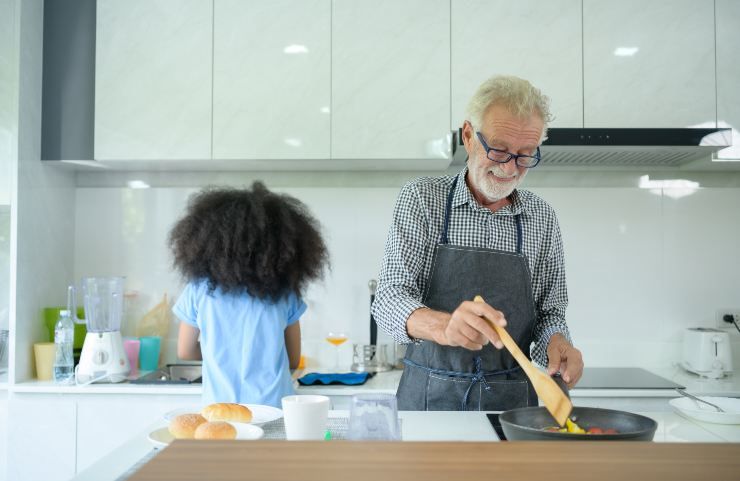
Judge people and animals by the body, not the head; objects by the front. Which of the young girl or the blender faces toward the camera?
the blender

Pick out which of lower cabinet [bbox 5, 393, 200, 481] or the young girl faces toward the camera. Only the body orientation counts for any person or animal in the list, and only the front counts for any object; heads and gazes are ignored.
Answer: the lower cabinet

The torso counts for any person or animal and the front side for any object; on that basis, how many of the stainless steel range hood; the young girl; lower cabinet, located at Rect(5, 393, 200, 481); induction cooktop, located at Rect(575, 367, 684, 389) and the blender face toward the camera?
4

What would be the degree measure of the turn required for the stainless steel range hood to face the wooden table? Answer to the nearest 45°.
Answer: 0° — it already faces it

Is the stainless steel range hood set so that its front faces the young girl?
no

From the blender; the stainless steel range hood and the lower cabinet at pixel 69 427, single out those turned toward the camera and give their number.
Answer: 3

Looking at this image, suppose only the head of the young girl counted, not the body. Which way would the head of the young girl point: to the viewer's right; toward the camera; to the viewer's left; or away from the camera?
away from the camera

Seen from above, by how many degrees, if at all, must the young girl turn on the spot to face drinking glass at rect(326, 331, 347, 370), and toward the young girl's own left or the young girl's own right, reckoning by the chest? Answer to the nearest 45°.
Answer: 0° — they already face it

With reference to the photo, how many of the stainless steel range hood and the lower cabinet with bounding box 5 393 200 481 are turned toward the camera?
2

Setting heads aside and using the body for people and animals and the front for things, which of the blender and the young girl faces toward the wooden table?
the blender

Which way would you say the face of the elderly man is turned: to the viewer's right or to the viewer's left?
to the viewer's right

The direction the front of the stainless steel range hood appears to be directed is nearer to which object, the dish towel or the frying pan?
the frying pan

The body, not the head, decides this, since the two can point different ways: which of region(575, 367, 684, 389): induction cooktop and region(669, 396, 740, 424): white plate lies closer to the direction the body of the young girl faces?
the induction cooktop

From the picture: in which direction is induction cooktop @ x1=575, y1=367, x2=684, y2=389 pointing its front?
toward the camera

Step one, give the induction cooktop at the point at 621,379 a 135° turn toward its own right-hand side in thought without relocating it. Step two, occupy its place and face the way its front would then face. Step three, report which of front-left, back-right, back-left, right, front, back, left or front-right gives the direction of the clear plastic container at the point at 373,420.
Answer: back-left

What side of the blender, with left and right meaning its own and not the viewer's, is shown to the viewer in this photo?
front

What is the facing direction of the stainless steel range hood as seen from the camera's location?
facing the viewer

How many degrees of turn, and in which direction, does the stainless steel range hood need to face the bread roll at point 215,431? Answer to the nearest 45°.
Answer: approximately 45° to its right

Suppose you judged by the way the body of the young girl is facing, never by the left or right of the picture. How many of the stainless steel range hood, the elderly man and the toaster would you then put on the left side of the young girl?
0

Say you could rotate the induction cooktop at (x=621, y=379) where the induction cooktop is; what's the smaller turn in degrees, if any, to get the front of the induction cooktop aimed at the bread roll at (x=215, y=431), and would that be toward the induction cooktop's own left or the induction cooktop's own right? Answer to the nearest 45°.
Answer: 0° — it already faces it
